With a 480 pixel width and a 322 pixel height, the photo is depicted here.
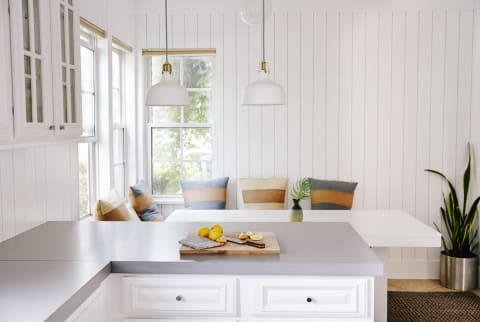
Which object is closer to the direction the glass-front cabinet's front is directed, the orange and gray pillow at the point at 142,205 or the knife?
the knife

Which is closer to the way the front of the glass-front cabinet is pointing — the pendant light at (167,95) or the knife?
the knife

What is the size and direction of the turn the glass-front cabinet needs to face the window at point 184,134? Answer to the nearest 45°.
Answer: approximately 90° to its left

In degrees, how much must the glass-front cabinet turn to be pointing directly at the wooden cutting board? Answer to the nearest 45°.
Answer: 0° — it already faces it

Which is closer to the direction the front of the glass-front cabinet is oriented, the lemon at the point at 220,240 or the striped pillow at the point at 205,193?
the lemon

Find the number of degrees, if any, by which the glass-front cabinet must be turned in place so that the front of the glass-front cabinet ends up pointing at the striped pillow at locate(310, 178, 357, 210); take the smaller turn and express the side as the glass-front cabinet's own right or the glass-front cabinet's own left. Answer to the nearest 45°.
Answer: approximately 90° to the glass-front cabinet's own left

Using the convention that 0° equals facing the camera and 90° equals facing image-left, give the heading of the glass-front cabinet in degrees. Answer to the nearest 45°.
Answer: approximately 315°

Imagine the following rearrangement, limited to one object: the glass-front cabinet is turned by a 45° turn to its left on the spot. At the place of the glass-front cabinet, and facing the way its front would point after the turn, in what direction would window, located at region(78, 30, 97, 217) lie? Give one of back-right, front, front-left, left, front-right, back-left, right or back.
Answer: left
